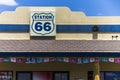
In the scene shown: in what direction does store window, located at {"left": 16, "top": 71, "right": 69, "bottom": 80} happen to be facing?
toward the camera
